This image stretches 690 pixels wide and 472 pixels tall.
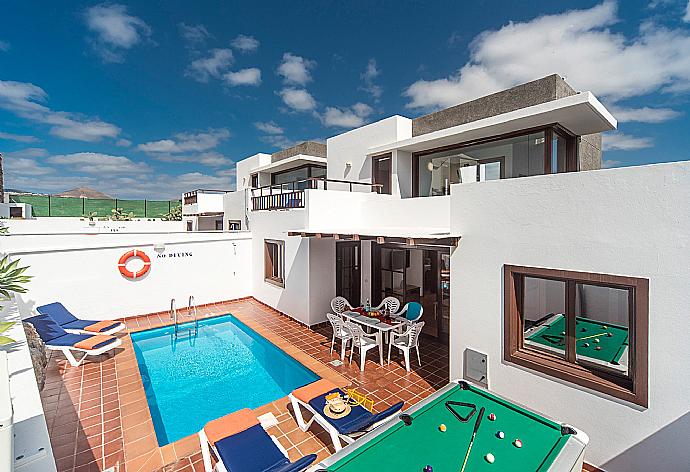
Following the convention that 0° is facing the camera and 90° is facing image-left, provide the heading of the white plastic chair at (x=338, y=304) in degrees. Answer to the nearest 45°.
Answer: approximately 315°

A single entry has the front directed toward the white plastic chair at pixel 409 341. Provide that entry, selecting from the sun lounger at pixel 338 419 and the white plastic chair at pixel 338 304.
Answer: the white plastic chair at pixel 338 304

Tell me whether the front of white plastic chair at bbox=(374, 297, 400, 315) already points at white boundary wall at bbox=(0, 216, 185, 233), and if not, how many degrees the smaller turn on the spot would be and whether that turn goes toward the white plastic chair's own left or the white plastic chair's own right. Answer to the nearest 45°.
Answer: approximately 90° to the white plastic chair's own right

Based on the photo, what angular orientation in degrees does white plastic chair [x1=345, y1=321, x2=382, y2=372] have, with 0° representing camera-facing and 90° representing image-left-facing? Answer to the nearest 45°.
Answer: approximately 225°

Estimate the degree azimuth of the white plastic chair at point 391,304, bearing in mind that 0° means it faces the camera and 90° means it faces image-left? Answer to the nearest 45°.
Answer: approximately 45°

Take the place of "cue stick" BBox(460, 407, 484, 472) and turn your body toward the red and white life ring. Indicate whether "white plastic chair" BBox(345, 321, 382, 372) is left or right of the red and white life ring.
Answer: right
